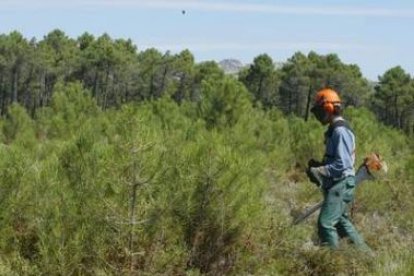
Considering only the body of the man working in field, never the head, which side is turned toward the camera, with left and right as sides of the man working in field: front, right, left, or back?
left
